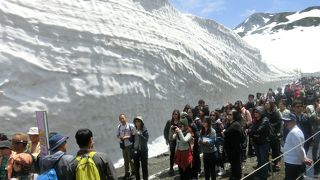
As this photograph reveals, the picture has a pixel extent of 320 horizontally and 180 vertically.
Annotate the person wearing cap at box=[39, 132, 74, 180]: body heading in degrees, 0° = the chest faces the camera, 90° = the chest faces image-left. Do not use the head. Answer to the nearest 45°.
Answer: approximately 225°

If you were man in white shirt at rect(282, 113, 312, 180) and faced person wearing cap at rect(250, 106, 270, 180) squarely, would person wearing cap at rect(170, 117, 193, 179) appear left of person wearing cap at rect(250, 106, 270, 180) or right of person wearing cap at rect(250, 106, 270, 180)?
left

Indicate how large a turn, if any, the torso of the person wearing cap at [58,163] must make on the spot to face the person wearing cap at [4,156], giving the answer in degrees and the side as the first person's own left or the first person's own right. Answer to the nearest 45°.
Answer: approximately 90° to the first person's own left

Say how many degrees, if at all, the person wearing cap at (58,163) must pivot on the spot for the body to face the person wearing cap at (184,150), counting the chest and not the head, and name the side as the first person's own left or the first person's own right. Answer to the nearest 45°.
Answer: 0° — they already face them
